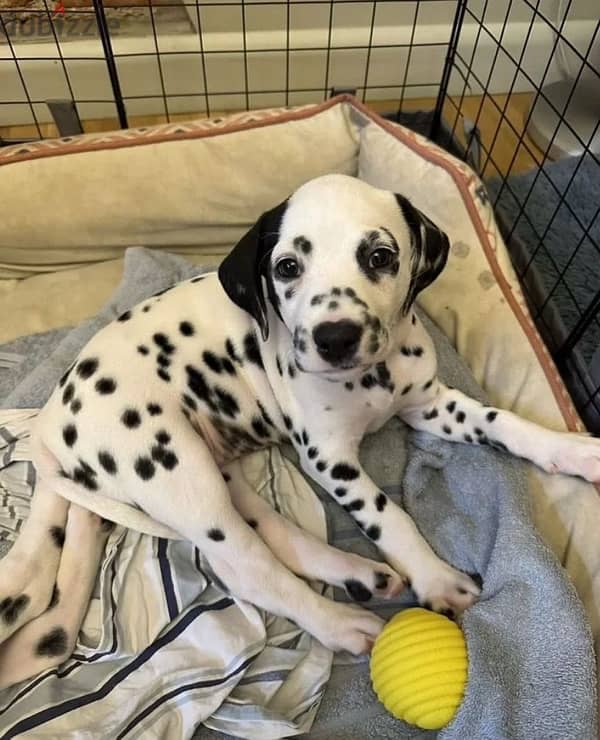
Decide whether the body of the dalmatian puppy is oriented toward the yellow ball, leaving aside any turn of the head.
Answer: yes

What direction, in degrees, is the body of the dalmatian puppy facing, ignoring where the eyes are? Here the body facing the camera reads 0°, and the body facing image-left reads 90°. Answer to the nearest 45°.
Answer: approximately 315°
